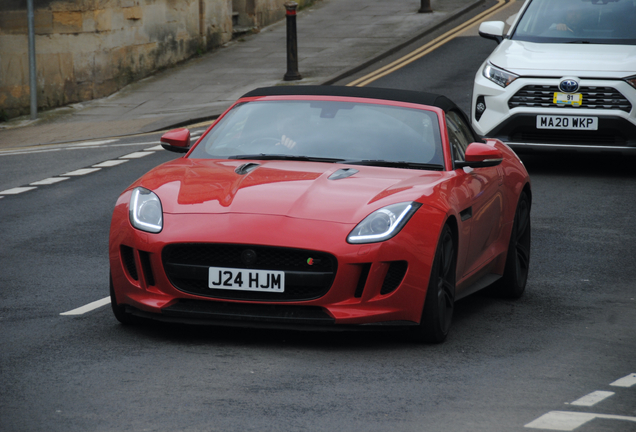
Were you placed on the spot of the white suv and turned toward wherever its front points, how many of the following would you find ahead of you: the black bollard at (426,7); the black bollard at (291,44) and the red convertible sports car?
1

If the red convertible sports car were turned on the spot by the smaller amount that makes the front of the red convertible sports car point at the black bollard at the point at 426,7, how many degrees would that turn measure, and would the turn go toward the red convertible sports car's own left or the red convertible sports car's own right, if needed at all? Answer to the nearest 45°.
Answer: approximately 135° to the red convertible sports car's own right

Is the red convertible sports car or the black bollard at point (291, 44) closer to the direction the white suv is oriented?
the red convertible sports car

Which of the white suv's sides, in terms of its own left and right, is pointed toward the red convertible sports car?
front

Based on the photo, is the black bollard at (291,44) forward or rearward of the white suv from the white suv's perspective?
rearward

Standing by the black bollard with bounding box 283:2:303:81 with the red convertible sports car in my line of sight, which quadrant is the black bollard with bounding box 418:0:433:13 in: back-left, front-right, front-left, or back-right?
back-left

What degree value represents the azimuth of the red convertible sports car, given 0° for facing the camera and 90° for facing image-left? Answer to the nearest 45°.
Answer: approximately 45°

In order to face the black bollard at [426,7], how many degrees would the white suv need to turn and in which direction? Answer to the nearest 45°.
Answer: approximately 180°

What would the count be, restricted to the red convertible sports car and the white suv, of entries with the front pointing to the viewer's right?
0

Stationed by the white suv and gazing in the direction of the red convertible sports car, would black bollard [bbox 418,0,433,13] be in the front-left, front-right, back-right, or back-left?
back-right

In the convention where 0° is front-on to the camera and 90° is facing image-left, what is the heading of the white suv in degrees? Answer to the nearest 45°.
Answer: approximately 0°
